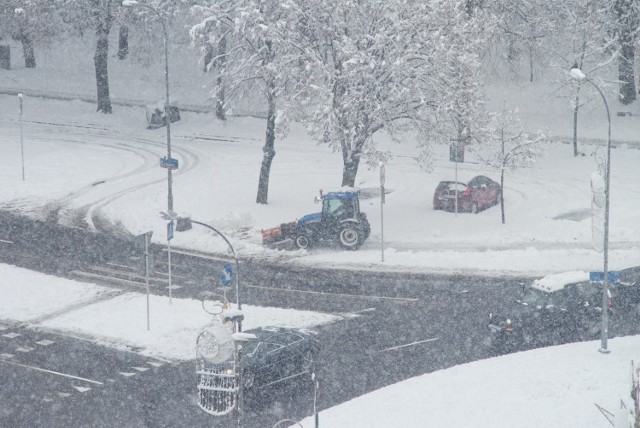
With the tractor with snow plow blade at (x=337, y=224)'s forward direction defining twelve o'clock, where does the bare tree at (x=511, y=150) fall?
The bare tree is roughly at 5 o'clock from the tractor with snow plow blade.

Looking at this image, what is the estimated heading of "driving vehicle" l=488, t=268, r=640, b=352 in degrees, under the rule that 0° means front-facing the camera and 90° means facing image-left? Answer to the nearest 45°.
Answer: approximately 45°

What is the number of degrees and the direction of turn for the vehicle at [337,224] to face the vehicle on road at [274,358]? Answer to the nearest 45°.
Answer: approximately 90° to its left

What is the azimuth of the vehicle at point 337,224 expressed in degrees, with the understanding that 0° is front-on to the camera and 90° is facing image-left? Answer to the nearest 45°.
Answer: approximately 90°
